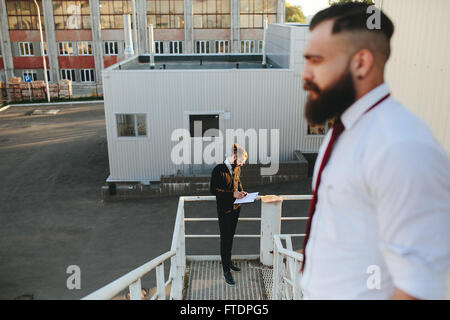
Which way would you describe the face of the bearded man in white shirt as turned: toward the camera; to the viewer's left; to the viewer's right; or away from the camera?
to the viewer's left

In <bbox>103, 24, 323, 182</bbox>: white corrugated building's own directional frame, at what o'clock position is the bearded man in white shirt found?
The bearded man in white shirt is roughly at 12 o'clock from the white corrugated building.

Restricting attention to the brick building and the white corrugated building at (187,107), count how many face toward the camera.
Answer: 2

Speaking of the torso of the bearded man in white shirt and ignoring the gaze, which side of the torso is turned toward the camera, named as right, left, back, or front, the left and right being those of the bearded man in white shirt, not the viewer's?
left

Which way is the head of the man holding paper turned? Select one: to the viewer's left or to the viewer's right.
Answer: to the viewer's right

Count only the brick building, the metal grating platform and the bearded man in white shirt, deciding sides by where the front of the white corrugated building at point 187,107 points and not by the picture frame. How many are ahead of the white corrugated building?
2

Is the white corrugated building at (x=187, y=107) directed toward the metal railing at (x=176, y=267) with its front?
yes

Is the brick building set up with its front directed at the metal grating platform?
yes

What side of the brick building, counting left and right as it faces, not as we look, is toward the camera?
front

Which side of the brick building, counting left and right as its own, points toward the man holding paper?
front

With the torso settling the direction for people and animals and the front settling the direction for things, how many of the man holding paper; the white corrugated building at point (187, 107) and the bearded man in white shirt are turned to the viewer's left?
1

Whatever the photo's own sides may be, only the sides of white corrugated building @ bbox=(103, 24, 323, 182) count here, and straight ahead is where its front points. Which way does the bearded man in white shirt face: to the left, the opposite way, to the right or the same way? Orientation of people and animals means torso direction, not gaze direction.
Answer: to the right

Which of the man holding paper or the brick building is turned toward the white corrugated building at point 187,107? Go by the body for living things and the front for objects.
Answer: the brick building
